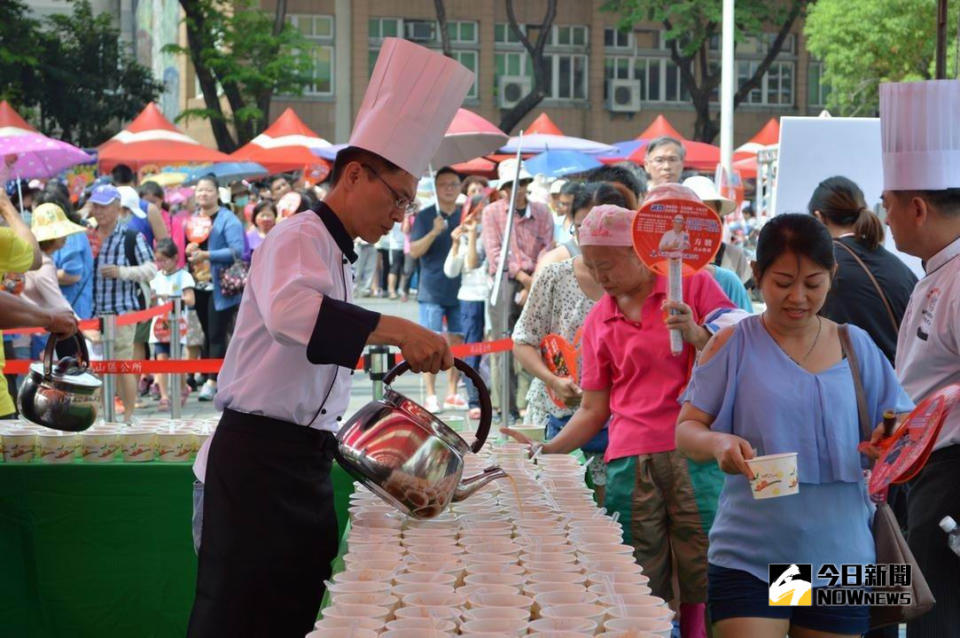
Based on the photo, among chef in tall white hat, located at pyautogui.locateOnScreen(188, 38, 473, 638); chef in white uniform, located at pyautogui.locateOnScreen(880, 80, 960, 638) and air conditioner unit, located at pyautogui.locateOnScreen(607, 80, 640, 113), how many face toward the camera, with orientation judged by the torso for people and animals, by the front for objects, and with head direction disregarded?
1

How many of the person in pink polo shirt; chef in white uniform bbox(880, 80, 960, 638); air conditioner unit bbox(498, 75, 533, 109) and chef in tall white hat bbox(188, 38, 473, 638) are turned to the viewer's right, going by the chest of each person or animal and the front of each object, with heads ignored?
1

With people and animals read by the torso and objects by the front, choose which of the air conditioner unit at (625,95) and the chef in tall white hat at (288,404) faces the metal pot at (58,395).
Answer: the air conditioner unit

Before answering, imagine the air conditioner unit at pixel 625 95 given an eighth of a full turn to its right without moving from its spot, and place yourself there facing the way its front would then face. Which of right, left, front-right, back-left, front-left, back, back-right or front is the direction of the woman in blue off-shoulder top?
front-left

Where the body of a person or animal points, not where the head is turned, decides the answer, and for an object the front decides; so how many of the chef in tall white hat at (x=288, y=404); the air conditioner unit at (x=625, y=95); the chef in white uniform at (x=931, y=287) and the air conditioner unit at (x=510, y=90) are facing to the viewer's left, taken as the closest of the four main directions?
1

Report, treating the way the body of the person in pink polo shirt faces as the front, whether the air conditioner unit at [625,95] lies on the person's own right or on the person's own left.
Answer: on the person's own right

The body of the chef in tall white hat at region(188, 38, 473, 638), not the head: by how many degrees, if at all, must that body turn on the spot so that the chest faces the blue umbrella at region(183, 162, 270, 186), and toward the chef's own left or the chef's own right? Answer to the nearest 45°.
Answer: approximately 90° to the chef's own left

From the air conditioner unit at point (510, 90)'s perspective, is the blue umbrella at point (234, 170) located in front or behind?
in front

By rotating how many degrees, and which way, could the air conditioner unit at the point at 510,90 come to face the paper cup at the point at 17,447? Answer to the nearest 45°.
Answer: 0° — it already faces it

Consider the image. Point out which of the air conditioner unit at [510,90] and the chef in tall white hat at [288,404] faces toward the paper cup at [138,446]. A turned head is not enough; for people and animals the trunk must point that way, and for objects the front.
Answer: the air conditioner unit

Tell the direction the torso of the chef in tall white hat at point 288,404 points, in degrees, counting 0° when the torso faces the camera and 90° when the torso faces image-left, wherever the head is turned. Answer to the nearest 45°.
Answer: approximately 270°

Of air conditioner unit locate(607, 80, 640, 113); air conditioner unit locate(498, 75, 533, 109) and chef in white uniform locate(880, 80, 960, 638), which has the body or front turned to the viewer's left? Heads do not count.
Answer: the chef in white uniform

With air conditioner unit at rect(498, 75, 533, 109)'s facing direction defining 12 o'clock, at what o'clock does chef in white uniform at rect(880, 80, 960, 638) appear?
The chef in white uniform is roughly at 12 o'clock from the air conditioner unit.

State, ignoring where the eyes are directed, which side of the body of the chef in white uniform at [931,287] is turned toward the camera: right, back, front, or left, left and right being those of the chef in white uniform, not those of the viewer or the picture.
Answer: left

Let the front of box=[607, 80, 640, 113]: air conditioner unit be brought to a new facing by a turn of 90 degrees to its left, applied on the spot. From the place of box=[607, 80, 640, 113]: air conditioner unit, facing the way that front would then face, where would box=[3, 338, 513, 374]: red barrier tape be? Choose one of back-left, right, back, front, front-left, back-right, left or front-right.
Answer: right

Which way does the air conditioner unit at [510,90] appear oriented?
toward the camera

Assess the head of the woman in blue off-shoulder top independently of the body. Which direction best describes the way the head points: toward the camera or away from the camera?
toward the camera

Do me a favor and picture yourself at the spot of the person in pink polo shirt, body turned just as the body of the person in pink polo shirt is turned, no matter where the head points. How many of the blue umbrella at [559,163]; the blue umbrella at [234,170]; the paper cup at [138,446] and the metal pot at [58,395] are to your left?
0

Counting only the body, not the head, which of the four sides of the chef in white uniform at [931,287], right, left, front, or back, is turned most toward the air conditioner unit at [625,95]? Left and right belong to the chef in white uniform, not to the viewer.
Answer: right

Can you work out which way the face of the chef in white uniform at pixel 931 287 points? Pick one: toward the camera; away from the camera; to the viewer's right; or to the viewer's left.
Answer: to the viewer's left

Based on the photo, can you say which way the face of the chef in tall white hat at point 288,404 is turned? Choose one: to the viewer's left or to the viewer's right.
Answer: to the viewer's right

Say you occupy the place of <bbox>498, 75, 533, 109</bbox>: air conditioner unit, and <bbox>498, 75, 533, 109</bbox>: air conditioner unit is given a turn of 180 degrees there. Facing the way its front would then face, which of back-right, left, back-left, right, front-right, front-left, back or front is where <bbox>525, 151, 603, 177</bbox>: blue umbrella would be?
back

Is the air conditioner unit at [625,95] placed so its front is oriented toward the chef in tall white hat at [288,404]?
yes
